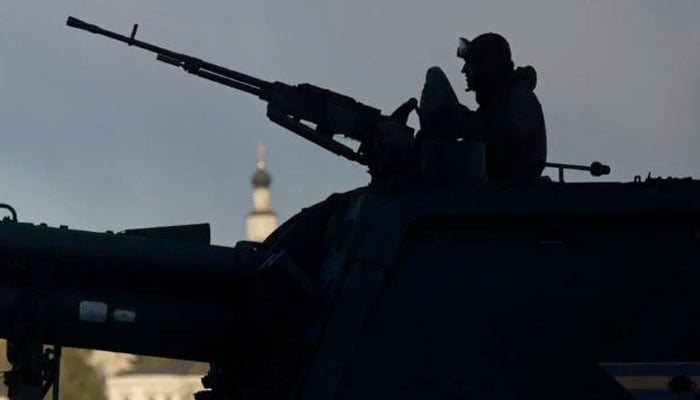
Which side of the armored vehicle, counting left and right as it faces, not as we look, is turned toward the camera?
left

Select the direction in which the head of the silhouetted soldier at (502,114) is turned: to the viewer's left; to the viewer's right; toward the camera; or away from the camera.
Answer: to the viewer's left

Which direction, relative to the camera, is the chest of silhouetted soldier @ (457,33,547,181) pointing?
to the viewer's left
